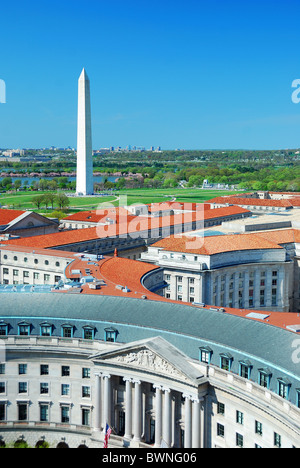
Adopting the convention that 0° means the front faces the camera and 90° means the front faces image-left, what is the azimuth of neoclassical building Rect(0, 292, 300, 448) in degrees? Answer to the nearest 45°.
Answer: approximately 45°
